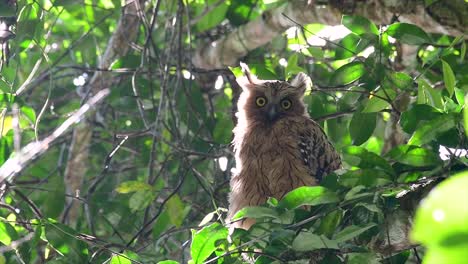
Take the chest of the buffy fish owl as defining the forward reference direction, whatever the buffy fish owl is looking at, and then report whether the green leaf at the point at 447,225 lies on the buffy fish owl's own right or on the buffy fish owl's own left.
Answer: on the buffy fish owl's own left

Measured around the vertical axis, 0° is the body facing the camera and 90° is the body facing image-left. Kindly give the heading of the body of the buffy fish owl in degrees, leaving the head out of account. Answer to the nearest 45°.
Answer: approximately 45°

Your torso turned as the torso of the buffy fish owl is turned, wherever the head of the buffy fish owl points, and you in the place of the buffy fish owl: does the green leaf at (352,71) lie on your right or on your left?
on your left

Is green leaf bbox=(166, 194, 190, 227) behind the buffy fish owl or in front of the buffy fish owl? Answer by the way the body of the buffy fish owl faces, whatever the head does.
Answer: behind
